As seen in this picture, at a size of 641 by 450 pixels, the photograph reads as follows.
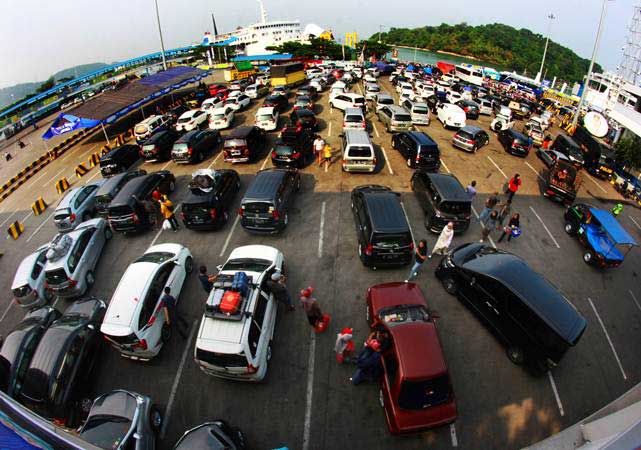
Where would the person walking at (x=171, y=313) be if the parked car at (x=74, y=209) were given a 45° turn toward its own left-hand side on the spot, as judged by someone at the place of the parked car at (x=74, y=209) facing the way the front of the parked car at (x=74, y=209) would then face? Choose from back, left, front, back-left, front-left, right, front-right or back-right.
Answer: back

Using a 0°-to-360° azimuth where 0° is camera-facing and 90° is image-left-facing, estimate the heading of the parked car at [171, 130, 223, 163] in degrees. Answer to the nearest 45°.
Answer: approximately 225°

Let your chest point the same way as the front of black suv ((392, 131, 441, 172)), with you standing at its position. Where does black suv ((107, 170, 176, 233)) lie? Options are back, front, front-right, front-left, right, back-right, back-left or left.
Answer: left

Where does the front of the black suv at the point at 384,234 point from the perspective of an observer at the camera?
facing away from the viewer

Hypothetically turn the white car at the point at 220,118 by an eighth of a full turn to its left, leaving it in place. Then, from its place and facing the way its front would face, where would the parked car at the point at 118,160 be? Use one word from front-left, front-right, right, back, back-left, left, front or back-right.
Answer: back-left

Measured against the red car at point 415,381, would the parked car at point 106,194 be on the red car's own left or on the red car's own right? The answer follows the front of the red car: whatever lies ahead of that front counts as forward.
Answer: on the red car's own left

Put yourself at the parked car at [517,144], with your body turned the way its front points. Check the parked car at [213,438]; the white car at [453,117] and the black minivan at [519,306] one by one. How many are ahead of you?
1

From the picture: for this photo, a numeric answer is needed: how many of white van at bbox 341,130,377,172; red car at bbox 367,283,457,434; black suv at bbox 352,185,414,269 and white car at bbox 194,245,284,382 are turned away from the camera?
4

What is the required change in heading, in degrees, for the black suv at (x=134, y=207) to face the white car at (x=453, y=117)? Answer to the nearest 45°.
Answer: approximately 45° to its right

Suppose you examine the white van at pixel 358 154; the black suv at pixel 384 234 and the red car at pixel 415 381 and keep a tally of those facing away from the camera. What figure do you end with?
3

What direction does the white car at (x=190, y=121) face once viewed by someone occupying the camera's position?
facing away from the viewer and to the right of the viewer

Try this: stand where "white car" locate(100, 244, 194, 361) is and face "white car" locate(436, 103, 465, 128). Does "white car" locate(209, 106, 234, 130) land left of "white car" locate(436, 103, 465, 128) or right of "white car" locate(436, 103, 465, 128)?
left

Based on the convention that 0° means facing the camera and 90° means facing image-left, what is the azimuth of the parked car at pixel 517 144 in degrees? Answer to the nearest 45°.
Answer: approximately 135°

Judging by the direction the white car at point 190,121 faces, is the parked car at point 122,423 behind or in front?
behind

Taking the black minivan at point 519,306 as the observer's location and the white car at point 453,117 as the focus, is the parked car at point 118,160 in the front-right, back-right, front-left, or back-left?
front-left
